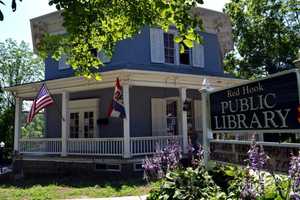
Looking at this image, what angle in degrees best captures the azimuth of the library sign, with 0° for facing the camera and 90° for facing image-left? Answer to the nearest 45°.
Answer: approximately 45°

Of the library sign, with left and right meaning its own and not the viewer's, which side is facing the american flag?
right

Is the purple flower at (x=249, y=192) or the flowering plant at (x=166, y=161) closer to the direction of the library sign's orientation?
the purple flower

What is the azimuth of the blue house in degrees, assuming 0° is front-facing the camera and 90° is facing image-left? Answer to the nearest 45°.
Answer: approximately 45°

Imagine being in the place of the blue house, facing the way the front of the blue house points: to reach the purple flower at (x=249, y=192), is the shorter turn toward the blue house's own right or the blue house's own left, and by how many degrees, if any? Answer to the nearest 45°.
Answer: approximately 45° to the blue house's own left

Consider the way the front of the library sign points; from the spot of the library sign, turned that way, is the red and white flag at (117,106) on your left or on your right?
on your right

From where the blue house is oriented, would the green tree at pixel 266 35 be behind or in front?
behind
